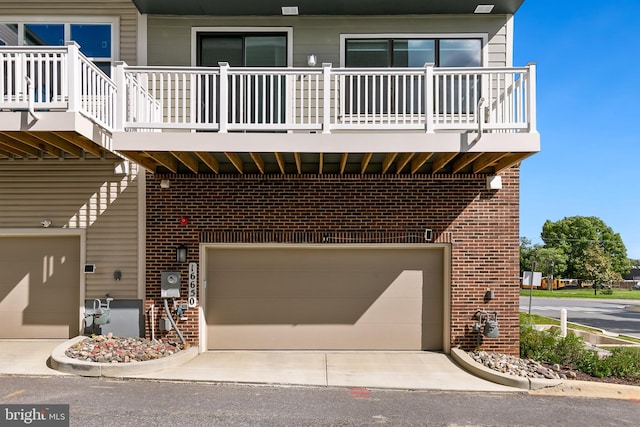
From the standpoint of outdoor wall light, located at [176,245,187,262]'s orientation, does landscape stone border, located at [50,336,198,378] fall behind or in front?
in front

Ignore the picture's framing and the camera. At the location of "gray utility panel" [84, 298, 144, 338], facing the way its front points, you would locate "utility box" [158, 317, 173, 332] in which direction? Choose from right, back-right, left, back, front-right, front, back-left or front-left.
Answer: front-left

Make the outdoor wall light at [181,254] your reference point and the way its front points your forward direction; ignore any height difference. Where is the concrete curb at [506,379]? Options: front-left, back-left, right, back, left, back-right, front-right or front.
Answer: front-left

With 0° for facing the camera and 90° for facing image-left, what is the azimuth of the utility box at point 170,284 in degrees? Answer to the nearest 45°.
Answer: approximately 0°

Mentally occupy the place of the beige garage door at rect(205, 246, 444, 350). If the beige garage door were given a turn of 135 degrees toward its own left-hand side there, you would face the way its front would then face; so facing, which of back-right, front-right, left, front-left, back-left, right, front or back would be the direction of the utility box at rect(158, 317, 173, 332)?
back-left

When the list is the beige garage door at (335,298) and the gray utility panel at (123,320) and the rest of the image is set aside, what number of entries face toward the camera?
2

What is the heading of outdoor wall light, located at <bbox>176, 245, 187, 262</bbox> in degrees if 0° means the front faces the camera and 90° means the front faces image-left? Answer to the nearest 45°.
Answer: approximately 0°

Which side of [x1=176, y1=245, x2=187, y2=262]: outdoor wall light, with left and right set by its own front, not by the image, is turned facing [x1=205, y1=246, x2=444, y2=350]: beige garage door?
left

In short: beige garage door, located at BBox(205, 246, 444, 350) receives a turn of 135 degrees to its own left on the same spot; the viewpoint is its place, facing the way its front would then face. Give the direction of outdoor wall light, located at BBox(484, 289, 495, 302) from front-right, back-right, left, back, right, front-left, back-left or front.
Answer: front-right
